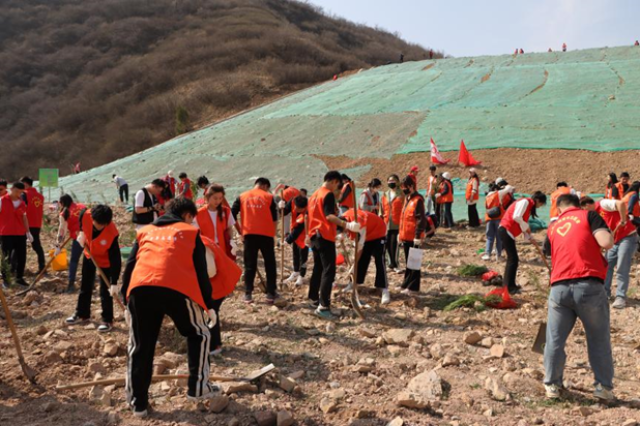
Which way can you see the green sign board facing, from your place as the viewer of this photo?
facing the viewer

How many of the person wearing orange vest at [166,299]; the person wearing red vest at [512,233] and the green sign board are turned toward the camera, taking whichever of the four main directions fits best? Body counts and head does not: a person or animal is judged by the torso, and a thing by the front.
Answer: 1

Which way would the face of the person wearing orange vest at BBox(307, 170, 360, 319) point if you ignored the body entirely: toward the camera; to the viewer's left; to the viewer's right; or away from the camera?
to the viewer's right

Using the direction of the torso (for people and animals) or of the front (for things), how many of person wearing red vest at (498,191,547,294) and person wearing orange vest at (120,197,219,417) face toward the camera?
0

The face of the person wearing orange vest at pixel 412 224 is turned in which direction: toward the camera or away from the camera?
toward the camera

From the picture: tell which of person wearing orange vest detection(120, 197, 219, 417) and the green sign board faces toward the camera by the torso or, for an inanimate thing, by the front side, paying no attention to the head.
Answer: the green sign board

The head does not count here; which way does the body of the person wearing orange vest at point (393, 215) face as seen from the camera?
toward the camera

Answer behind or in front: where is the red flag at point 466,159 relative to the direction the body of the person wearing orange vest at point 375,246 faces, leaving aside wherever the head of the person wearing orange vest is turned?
behind

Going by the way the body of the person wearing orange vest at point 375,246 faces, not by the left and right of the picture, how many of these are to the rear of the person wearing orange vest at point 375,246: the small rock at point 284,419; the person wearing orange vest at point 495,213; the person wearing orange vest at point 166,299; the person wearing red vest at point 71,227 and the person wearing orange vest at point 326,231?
1

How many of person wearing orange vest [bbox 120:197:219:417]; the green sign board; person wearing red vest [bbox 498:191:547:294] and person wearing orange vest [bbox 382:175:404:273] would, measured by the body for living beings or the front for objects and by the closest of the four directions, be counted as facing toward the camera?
2
